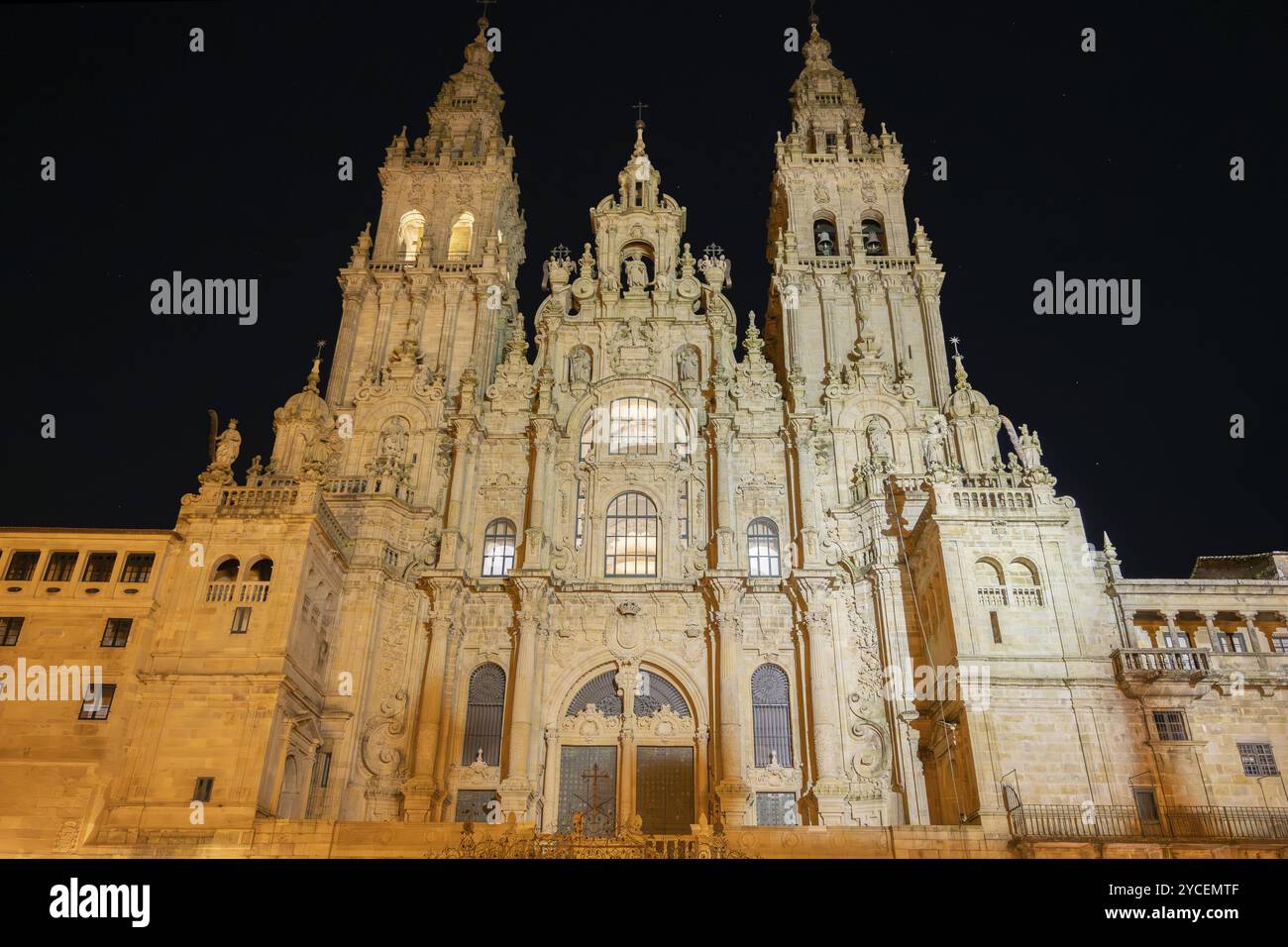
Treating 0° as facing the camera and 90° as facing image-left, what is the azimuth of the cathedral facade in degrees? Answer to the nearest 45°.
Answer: approximately 0°
